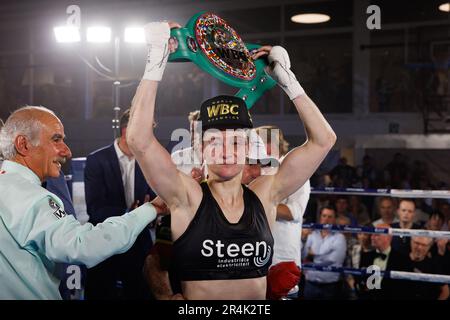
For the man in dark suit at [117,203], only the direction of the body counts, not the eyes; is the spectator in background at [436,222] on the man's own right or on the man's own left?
on the man's own left

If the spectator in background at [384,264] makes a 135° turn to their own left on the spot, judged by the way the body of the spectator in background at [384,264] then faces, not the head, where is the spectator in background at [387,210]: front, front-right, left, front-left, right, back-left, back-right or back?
left

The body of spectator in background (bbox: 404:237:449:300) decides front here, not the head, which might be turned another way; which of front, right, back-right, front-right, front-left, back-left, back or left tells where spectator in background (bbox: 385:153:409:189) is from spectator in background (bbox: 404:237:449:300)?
back-right

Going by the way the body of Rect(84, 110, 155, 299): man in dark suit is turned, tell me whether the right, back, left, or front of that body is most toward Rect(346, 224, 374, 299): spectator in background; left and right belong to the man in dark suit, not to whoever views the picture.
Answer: left

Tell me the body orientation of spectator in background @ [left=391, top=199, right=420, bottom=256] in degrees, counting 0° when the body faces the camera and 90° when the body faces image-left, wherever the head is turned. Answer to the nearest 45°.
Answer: approximately 0°

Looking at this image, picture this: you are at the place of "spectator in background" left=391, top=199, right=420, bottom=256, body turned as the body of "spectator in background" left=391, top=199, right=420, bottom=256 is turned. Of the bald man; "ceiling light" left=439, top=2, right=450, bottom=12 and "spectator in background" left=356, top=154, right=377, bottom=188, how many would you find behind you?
2

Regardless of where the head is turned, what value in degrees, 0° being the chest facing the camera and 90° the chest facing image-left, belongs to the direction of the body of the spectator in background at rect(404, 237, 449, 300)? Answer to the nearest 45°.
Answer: approximately 45°

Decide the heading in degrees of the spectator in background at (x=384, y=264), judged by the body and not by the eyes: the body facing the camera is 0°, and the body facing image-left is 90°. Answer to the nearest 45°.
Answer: approximately 45°
